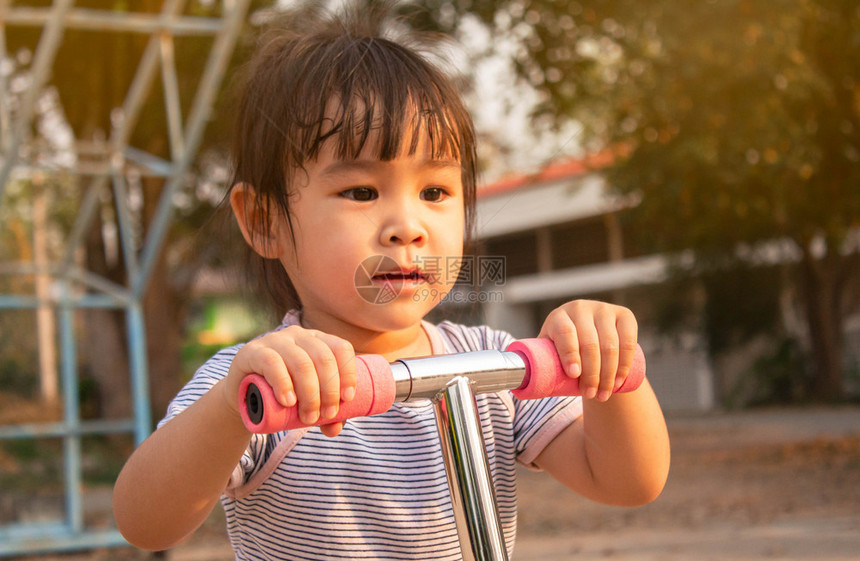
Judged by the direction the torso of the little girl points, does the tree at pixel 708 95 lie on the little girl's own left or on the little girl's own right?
on the little girl's own left

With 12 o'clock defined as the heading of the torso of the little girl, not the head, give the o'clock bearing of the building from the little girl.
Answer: The building is roughly at 8 o'clock from the little girl.

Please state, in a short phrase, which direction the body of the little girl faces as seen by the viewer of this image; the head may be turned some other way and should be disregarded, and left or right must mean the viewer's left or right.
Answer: facing the viewer and to the right of the viewer

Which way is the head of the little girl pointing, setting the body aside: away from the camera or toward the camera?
toward the camera

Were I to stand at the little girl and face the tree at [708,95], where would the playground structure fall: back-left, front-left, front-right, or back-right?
front-left

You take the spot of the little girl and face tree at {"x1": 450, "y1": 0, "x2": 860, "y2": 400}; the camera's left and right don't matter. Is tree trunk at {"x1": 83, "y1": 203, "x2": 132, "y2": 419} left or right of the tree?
left

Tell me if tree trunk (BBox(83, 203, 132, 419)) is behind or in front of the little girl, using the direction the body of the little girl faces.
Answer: behind

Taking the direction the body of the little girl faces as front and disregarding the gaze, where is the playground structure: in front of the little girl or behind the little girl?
behind
